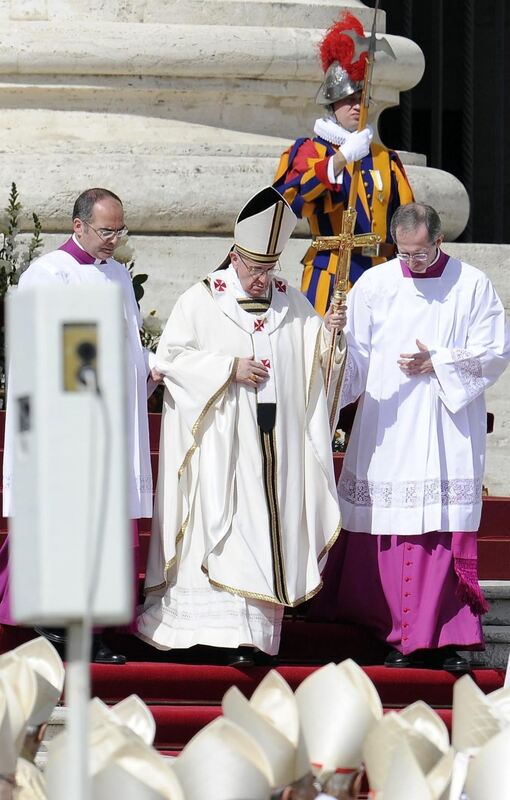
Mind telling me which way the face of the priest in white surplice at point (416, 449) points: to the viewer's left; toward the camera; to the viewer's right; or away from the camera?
toward the camera

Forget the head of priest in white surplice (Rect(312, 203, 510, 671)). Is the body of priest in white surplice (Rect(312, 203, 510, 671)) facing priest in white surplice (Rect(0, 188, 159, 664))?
no

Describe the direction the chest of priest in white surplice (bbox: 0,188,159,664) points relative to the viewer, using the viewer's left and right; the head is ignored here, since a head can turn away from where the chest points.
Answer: facing the viewer and to the right of the viewer

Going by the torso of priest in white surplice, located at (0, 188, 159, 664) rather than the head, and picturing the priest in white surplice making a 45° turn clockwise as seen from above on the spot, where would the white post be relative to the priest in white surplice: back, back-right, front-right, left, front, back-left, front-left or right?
front

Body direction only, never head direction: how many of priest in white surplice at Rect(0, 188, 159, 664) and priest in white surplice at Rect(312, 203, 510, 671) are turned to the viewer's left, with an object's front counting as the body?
0

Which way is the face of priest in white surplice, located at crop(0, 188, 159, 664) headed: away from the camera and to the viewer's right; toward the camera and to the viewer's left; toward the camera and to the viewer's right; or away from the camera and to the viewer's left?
toward the camera and to the viewer's right

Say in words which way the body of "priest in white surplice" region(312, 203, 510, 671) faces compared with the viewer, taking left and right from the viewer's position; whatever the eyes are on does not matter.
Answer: facing the viewer

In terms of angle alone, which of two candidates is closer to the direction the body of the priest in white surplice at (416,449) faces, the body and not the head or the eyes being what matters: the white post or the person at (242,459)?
the white post
